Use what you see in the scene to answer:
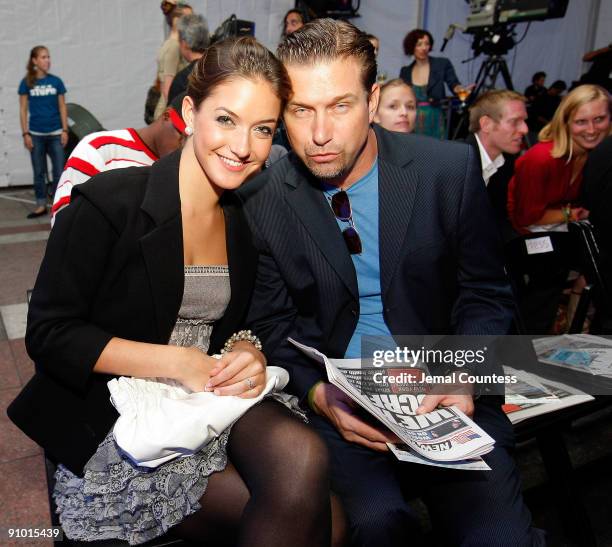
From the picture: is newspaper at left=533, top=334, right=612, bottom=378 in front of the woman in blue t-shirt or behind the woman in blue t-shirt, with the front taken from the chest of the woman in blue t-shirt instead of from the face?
in front

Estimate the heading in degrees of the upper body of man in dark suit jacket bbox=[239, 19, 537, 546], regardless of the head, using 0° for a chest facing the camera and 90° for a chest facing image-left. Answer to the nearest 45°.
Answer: approximately 0°

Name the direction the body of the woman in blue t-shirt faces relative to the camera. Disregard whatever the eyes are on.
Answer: toward the camera

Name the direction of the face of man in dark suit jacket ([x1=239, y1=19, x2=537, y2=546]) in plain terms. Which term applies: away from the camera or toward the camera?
toward the camera

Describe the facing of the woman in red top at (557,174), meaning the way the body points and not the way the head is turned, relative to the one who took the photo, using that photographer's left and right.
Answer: facing the viewer and to the right of the viewer

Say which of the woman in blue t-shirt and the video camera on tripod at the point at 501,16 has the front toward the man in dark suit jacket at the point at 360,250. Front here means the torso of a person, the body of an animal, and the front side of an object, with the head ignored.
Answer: the woman in blue t-shirt
